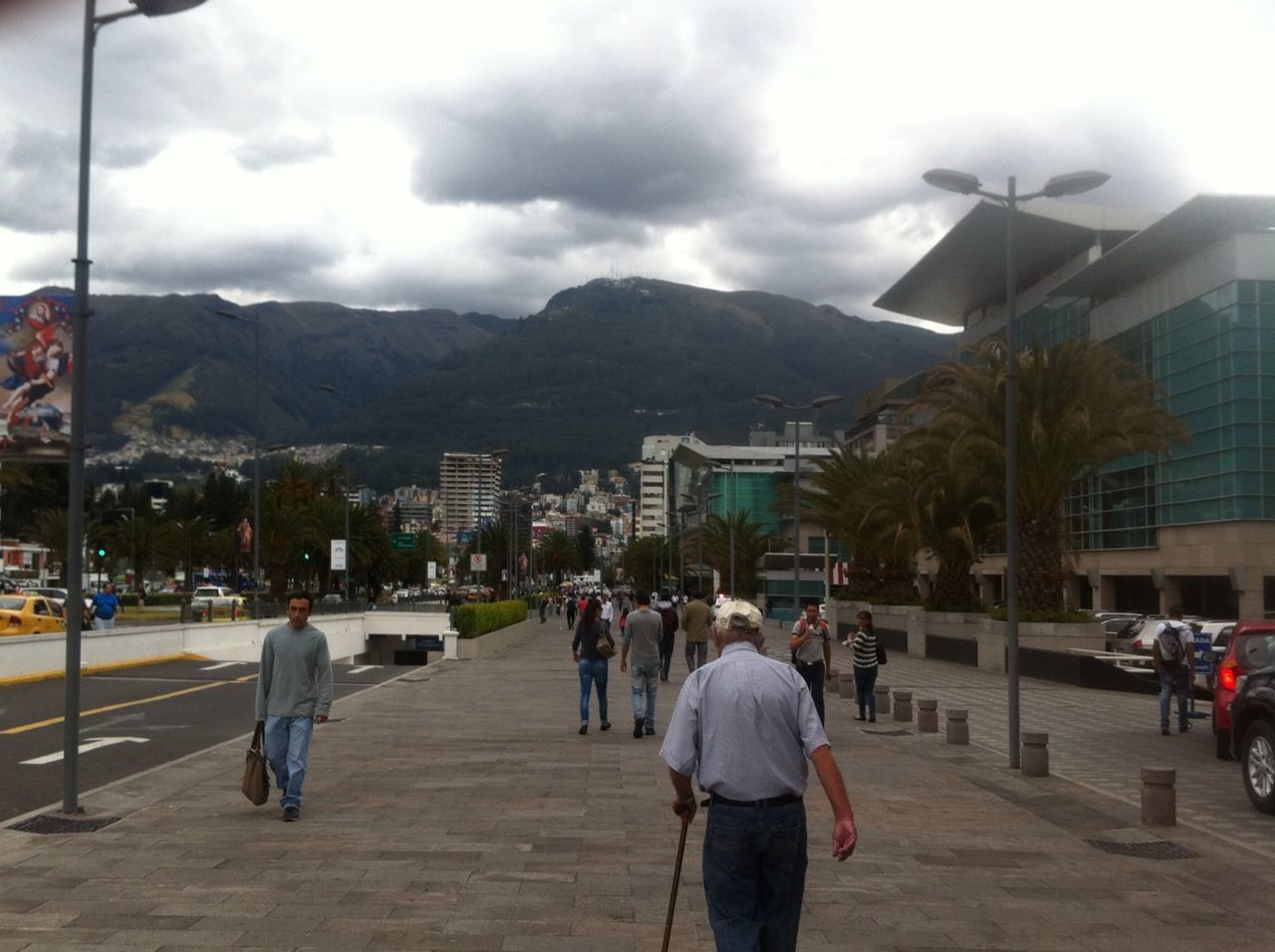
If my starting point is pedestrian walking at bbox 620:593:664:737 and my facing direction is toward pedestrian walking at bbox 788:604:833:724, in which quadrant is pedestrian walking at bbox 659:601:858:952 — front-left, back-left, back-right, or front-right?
back-right

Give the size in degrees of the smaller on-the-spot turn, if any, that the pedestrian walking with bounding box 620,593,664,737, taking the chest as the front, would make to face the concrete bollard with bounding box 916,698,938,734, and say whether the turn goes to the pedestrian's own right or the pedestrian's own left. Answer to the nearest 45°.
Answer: approximately 45° to the pedestrian's own right

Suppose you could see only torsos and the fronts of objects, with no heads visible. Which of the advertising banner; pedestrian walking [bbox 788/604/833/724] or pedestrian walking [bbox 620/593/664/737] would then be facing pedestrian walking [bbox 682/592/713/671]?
pedestrian walking [bbox 620/593/664/737]

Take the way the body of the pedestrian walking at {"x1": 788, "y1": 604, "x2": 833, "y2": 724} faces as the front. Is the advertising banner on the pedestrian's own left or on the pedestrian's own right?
on the pedestrian's own right

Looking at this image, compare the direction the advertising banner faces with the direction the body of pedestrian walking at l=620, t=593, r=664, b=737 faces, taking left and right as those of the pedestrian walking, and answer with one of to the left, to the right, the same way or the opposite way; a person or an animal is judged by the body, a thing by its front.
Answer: the opposite way

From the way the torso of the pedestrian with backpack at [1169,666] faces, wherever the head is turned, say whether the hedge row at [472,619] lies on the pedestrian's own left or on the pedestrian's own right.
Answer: on the pedestrian's own left

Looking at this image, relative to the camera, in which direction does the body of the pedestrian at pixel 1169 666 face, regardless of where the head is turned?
away from the camera

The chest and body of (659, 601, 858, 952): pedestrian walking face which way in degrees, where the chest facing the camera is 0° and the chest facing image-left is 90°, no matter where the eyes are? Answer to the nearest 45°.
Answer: approximately 180°

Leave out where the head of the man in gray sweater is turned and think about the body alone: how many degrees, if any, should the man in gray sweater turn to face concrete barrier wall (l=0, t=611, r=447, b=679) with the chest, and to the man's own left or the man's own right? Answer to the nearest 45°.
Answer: approximately 180°

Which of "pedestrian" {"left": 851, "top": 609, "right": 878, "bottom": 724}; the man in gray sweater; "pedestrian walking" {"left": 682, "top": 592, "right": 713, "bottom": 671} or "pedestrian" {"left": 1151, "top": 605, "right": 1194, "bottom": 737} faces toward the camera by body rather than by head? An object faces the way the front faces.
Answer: the man in gray sweater

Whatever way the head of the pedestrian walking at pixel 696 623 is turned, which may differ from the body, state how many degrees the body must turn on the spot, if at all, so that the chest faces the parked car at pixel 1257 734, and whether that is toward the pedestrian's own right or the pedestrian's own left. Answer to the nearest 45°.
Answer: approximately 135° to the pedestrian's own right

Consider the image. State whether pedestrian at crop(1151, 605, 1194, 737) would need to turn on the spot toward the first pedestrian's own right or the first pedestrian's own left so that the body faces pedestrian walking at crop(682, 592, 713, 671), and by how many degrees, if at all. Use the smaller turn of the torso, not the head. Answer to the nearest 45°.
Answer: approximately 90° to the first pedestrian's own left
